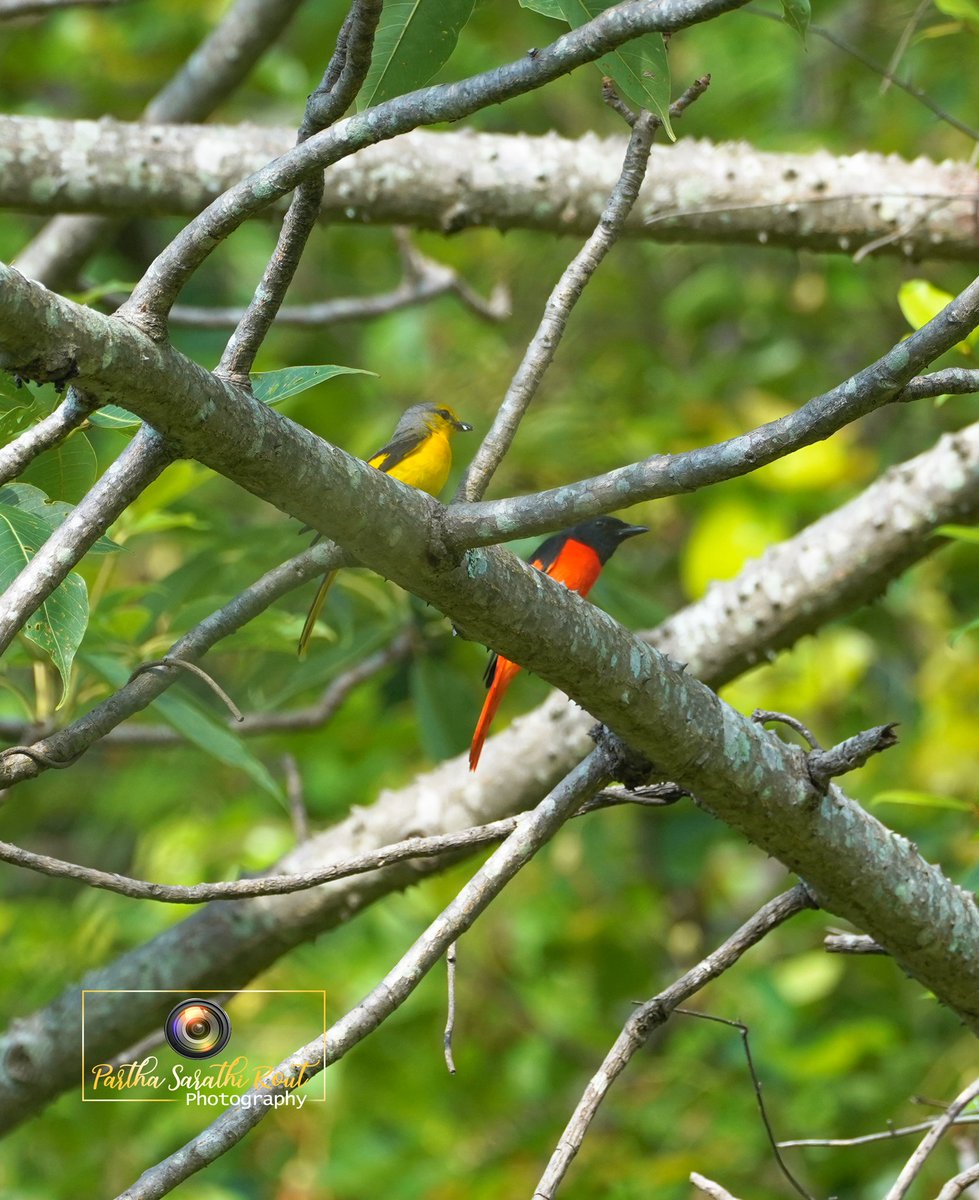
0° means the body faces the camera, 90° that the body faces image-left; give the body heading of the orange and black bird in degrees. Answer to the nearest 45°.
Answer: approximately 270°

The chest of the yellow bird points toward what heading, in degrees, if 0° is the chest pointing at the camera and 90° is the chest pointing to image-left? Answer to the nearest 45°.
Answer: approximately 270°

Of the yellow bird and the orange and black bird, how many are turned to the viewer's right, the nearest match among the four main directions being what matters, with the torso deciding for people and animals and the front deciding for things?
2

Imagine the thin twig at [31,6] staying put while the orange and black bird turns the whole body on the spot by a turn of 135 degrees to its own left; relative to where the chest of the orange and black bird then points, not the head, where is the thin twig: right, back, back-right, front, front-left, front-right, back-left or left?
left
